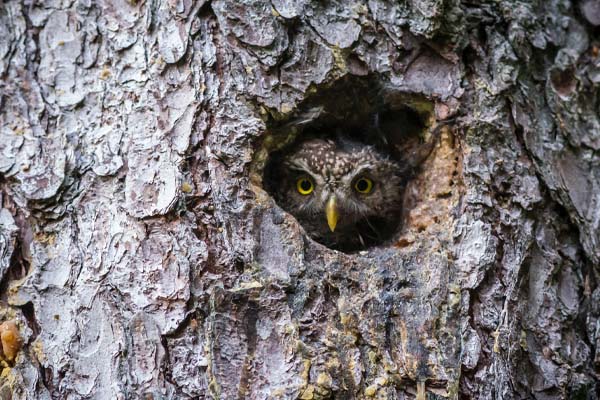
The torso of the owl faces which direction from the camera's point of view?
toward the camera
